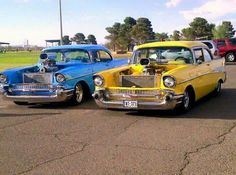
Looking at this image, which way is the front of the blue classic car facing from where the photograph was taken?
facing the viewer and to the left of the viewer

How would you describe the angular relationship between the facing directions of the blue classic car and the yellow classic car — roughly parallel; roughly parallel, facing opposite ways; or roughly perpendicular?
roughly parallel

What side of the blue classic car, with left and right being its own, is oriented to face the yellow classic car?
left

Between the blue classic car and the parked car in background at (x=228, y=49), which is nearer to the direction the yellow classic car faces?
the blue classic car

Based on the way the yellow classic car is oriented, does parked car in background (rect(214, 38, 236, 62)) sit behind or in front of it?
behind

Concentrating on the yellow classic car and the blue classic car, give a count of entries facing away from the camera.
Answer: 0

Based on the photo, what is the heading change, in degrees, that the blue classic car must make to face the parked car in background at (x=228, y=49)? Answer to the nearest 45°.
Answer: approximately 180°
